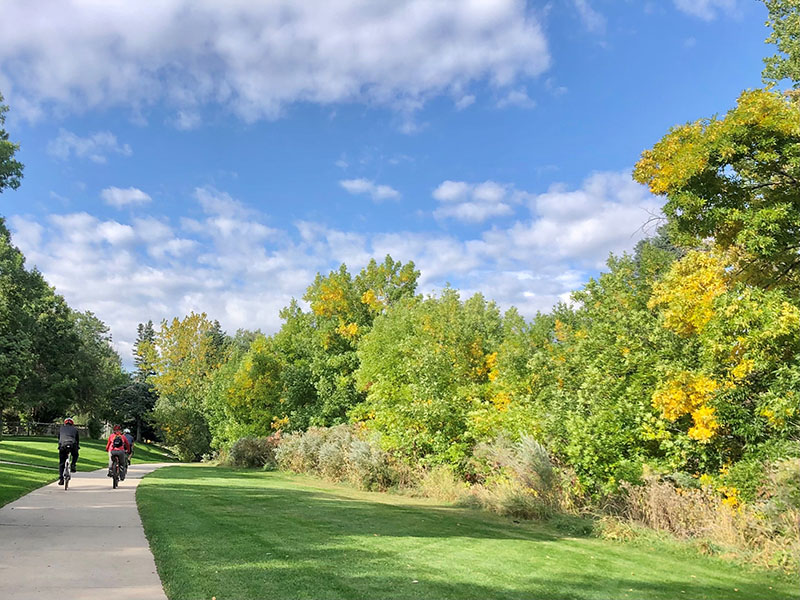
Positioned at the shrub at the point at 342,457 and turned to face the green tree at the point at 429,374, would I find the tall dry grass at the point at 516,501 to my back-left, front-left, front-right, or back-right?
front-right

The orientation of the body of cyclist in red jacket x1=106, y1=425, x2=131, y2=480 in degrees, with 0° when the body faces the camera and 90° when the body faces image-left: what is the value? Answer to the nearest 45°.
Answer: approximately 180°

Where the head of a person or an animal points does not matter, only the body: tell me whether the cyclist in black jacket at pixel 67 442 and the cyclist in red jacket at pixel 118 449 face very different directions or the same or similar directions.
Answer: same or similar directions

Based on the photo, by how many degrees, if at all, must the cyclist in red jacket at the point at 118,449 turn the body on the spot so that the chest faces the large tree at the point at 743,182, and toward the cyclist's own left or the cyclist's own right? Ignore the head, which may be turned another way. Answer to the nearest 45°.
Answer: approximately 135° to the cyclist's own right

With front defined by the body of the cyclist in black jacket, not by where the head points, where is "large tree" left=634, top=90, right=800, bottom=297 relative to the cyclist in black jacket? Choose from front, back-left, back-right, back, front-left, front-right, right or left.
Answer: back-right

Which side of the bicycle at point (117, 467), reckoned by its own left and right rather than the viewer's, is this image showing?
back

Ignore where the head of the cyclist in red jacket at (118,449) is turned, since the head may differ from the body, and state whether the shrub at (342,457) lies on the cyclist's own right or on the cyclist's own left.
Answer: on the cyclist's own right

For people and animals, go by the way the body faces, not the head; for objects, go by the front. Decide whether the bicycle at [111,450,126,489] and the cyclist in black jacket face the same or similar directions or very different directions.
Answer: same or similar directions

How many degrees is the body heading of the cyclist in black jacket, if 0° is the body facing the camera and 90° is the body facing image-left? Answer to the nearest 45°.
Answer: approximately 180°
